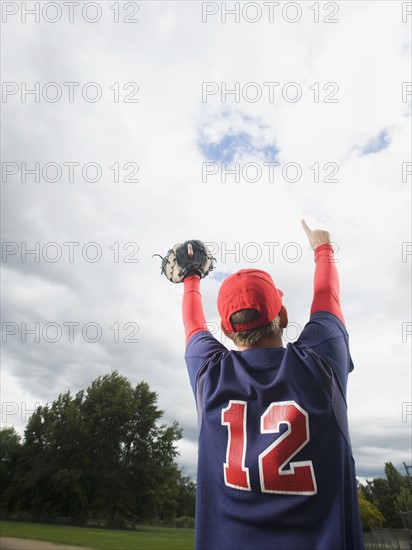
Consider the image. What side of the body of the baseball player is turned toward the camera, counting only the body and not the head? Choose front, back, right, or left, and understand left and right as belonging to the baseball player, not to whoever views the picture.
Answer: back

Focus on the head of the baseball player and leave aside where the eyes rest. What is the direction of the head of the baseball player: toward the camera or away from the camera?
away from the camera

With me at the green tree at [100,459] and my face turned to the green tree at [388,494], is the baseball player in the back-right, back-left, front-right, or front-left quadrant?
front-right

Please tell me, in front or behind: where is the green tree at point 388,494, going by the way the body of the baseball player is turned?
in front

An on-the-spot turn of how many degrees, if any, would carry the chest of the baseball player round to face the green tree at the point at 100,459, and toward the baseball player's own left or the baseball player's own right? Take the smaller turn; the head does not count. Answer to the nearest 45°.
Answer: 0° — they already face it
